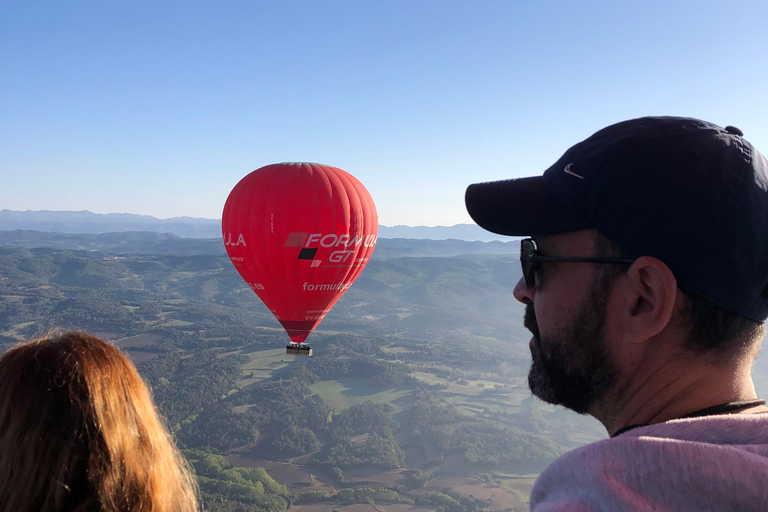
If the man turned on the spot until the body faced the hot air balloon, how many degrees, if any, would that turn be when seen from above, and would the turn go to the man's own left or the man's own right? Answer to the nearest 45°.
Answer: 0° — they already face it

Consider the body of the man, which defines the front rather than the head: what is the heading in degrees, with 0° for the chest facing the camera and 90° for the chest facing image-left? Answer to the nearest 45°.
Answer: approximately 135°
